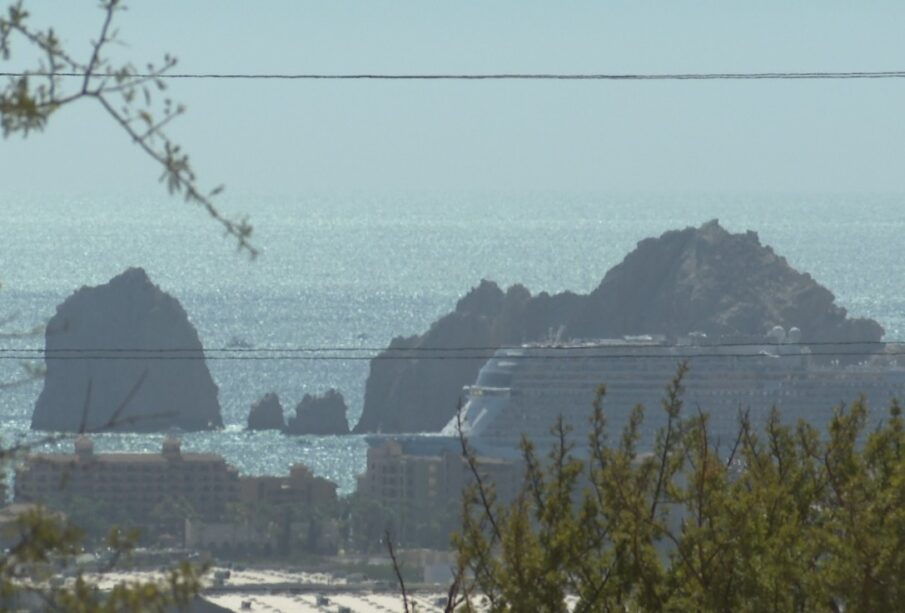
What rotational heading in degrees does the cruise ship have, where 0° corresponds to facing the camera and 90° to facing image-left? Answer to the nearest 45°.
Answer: approximately 45°
